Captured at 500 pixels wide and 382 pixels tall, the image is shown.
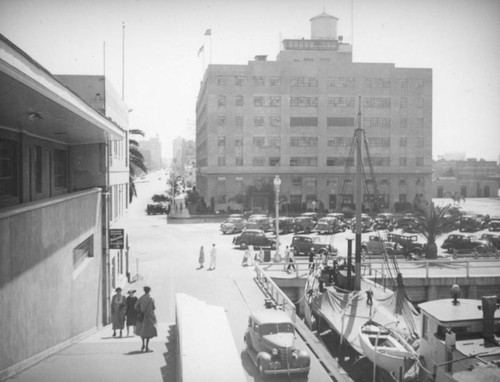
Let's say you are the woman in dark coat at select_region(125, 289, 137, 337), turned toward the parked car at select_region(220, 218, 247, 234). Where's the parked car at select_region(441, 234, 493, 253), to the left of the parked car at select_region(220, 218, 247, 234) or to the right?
right

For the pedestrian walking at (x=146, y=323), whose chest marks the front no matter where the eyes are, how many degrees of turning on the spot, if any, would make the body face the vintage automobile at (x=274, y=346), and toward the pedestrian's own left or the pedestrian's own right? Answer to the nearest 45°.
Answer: approximately 90° to the pedestrian's own right

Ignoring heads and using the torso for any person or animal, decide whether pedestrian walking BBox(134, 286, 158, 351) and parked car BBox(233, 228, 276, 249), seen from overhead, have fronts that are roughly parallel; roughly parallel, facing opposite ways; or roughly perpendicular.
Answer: roughly perpendicular

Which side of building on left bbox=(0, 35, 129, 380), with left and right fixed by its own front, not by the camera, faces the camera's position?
right

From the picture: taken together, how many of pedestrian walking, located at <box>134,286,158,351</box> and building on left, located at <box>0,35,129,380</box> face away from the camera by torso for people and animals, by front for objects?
1

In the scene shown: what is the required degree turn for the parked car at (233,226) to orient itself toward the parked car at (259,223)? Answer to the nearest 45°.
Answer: approximately 135° to its left

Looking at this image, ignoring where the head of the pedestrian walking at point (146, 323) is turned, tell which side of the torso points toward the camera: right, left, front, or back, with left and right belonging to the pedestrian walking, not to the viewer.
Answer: back
